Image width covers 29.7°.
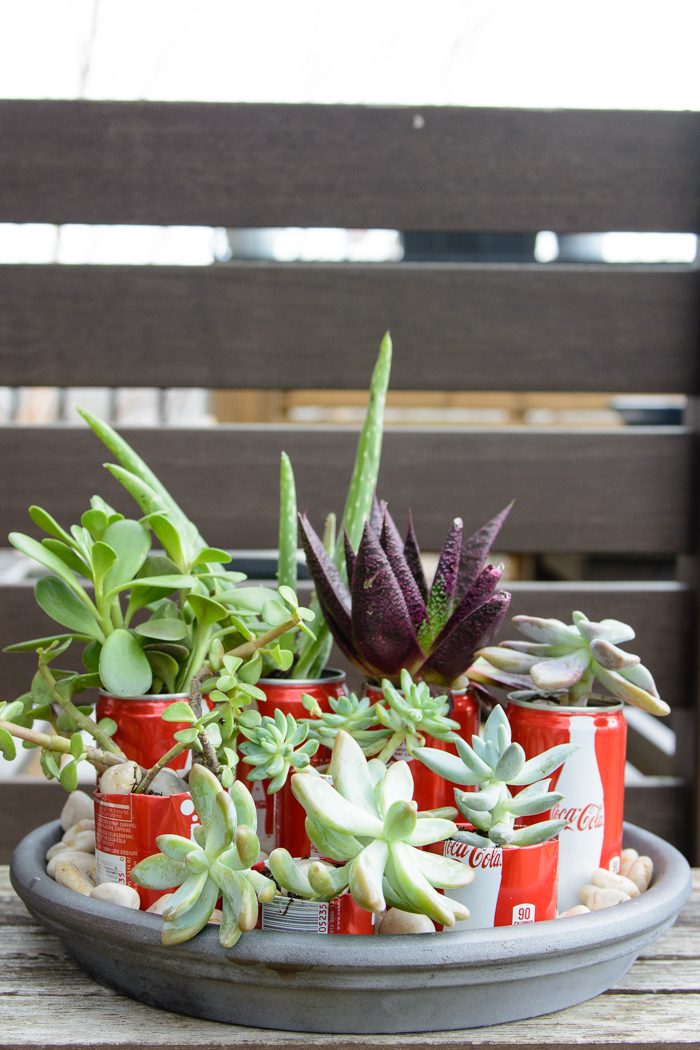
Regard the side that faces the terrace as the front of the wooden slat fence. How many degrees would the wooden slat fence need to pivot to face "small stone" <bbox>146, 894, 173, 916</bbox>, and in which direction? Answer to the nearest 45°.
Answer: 0° — it already faces it

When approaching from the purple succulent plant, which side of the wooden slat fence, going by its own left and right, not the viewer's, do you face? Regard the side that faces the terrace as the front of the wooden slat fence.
front

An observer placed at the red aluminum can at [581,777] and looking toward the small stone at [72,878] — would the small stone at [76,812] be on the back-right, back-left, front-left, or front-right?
front-right

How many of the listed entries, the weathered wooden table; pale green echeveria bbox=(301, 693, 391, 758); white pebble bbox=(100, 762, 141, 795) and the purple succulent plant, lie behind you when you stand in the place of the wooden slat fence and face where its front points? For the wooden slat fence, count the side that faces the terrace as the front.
0

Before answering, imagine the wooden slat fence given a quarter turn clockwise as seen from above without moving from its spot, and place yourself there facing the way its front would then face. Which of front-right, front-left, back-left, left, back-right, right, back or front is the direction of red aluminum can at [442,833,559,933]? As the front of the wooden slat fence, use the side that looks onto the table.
left

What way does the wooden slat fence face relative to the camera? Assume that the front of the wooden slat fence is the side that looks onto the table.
toward the camera

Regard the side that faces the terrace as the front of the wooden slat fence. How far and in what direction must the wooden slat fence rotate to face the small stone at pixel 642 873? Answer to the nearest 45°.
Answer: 0° — it already faces it

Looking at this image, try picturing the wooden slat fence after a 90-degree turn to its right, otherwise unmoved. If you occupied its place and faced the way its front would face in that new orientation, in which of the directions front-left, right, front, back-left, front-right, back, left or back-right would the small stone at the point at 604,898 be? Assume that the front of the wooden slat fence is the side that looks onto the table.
left

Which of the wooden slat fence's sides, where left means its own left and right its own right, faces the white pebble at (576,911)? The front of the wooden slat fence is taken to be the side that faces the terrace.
front

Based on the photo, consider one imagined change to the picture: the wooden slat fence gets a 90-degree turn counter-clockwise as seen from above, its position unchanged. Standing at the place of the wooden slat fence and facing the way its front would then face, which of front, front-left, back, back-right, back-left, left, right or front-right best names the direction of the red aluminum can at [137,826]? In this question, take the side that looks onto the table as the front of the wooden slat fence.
right

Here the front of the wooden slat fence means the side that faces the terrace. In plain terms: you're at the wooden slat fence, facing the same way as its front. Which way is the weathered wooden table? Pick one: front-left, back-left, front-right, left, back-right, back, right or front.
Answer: front

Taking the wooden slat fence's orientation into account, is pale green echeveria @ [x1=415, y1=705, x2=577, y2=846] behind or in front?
in front

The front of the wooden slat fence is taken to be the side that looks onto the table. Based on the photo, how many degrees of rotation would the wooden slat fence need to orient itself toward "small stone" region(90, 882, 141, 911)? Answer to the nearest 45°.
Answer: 0° — it already faces it

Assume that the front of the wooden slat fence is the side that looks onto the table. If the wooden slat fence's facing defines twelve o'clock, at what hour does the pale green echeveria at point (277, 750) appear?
The pale green echeveria is roughly at 12 o'clock from the wooden slat fence.
